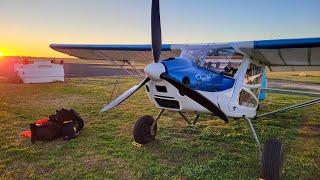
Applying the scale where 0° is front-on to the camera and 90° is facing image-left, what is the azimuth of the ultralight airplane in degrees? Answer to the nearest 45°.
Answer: approximately 45°
